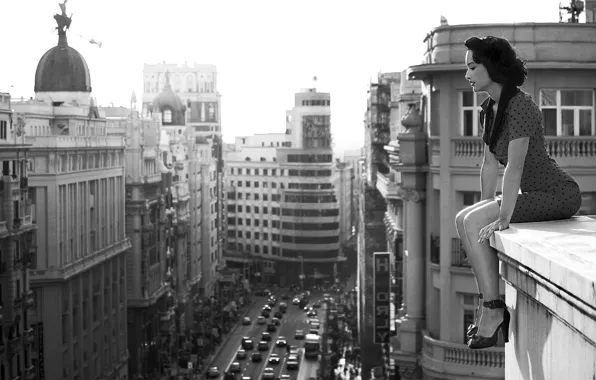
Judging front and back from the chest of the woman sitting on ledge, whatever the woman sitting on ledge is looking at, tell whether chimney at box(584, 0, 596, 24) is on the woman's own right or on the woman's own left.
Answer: on the woman's own right

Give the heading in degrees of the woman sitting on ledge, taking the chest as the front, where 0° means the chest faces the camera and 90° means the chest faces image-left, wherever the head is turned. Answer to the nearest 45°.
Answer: approximately 90°

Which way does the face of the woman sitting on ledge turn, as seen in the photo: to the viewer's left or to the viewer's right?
to the viewer's left
